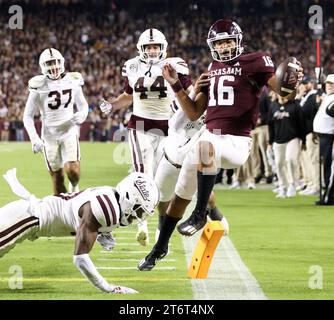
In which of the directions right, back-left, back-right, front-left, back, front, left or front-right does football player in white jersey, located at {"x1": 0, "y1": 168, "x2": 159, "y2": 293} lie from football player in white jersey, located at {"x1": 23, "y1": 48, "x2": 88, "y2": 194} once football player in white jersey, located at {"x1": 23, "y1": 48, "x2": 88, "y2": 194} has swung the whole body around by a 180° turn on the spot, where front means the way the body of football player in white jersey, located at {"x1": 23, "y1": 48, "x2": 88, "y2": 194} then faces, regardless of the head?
back

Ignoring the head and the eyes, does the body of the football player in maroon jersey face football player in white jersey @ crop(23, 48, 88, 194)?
no

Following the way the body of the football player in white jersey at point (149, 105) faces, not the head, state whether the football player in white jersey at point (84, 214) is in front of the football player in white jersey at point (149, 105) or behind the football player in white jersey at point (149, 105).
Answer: in front

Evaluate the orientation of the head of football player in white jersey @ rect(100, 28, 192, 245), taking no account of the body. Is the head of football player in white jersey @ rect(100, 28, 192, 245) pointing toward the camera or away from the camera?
toward the camera

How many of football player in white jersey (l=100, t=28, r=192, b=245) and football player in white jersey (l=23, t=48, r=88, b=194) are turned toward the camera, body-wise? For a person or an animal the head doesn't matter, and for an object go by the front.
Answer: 2

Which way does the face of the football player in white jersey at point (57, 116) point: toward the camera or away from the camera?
toward the camera

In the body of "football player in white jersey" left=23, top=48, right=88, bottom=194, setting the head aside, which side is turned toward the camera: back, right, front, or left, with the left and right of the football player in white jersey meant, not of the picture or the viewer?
front

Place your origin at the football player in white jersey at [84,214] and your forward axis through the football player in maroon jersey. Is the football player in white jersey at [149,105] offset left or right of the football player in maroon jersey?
left

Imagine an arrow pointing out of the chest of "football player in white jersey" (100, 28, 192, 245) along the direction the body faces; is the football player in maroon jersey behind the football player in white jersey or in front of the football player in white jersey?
in front

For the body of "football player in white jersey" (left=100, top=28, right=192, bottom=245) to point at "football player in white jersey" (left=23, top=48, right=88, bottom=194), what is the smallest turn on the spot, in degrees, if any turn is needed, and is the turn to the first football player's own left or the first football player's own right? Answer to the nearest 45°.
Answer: approximately 135° to the first football player's own right
